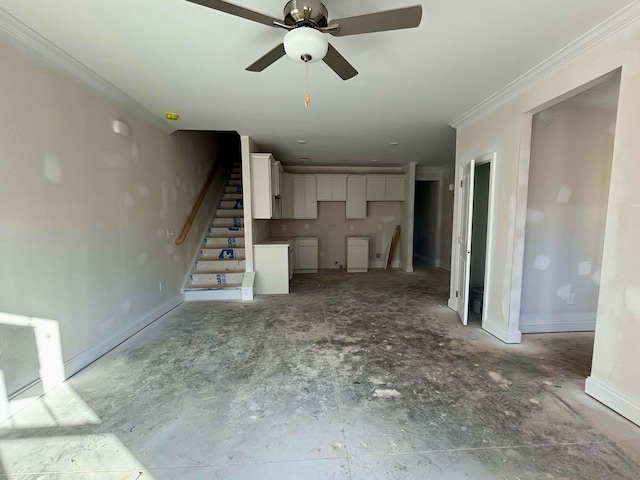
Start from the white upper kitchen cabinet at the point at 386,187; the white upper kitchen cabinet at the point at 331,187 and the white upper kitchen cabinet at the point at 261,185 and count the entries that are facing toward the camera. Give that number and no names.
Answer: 2

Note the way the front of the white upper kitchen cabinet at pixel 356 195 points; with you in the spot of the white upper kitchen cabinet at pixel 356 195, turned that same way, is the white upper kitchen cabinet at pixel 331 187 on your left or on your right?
on your right

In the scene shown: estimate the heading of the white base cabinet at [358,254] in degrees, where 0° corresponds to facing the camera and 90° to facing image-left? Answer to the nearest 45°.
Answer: approximately 0°

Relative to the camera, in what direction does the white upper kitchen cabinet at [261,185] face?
facing to the right of the viewer

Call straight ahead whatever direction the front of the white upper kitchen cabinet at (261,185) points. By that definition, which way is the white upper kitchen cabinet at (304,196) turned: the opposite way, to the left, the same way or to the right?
to the right

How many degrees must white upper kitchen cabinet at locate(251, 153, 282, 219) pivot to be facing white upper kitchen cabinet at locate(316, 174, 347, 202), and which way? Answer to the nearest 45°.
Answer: approximately 45° to its left

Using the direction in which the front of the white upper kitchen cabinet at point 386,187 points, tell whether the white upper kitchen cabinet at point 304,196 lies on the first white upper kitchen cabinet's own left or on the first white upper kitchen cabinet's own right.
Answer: on the first white upper kitchen cabinet's own right

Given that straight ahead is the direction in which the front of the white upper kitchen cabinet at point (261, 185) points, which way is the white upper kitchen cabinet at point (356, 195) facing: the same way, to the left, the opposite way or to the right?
to the right

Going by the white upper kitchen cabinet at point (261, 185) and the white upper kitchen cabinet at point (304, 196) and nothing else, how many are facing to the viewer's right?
1

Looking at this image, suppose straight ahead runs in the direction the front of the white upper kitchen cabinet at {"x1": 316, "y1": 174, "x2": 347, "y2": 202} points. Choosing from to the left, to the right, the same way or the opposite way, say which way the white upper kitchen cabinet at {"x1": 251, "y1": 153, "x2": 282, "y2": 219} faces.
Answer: to the left

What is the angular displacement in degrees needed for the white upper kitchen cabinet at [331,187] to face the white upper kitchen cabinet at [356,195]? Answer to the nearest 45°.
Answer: approximately 90° to its left

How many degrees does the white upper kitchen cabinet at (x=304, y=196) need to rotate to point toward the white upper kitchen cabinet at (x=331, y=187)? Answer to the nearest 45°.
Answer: approximately 90° to its left

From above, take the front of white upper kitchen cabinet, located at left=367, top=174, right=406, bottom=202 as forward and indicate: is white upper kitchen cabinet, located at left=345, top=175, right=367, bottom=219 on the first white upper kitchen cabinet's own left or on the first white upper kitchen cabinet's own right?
on the first white upper kitchen cabinet's own right
